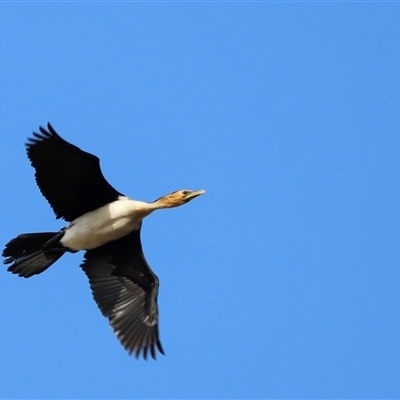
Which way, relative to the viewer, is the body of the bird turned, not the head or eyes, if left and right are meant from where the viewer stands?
facing to the right of the viewer
